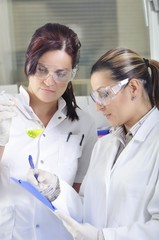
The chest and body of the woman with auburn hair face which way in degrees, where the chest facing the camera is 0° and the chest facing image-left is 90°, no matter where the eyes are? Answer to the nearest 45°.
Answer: approximately 0°
